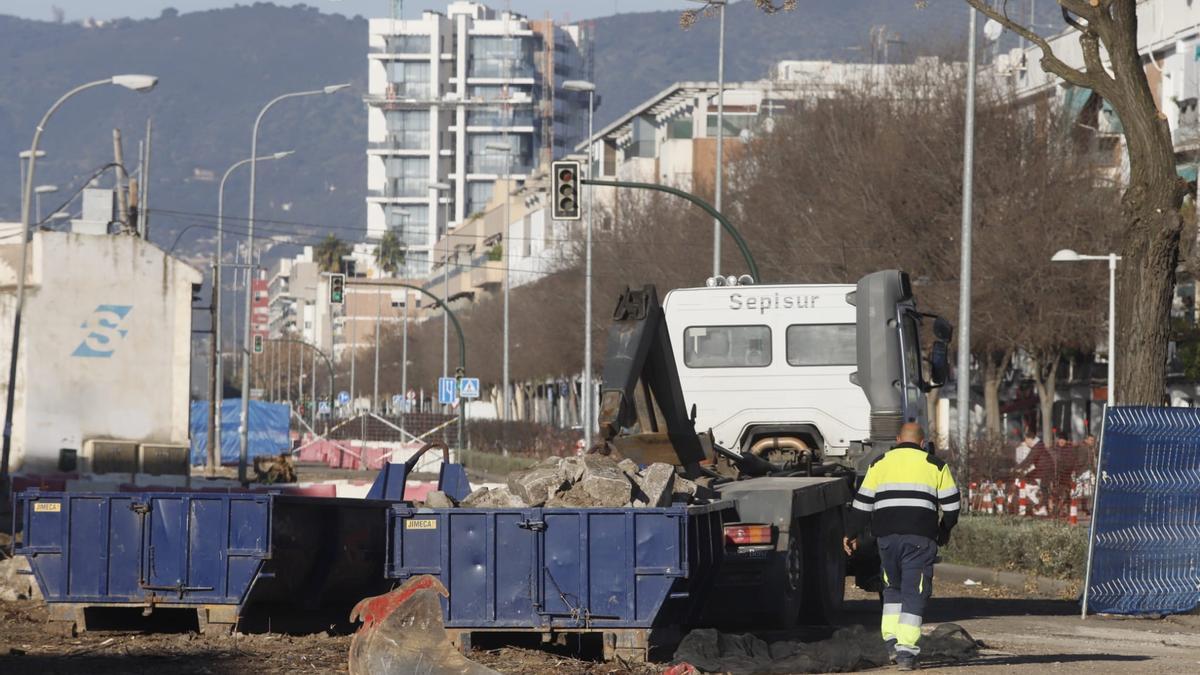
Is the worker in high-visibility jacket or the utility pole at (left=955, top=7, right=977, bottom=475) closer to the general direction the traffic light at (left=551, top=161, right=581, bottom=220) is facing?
the worker in high-visibility jacket

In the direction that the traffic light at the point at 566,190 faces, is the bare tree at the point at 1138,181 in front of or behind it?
in front

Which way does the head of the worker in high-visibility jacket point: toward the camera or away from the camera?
away from the camera

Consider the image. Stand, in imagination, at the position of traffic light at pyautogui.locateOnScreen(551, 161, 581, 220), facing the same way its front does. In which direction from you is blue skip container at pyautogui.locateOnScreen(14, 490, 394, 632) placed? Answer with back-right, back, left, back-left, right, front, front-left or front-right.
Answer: front

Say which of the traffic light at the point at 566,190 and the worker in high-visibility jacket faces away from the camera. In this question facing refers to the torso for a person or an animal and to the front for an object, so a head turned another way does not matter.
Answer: the worker in high-visibility jacket

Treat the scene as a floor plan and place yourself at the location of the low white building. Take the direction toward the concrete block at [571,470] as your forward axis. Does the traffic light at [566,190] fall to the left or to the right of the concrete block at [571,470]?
left

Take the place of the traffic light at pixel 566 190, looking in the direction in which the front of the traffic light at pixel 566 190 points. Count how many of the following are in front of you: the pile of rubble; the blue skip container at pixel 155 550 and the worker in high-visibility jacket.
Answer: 3

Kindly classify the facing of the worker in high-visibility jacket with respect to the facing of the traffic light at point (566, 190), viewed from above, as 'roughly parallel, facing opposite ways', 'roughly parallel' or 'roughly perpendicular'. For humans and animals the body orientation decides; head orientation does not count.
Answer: roughly parallel, facing opposite ways

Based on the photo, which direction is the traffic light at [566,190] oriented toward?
toward the camera

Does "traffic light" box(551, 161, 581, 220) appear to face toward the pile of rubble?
yes

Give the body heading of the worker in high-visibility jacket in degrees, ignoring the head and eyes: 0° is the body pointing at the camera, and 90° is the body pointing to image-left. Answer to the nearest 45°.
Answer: approximately 180°

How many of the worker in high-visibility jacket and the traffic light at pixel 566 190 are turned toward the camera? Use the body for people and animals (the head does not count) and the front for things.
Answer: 1

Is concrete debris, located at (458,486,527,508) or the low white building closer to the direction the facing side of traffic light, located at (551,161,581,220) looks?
the concrete debris

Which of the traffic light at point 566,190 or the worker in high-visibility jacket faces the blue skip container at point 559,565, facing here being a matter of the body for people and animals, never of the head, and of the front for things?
the traffic light

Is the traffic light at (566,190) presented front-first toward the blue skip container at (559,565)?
yes

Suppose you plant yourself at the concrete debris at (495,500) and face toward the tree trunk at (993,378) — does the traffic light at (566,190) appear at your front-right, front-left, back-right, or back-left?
front-left

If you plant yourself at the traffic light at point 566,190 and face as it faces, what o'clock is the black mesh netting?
The black mesh netting is roughly at 12 o'clock from the traffic light.

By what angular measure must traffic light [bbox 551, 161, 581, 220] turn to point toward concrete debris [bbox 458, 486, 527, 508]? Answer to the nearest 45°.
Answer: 0° — it already faces it
